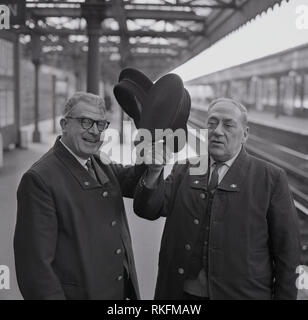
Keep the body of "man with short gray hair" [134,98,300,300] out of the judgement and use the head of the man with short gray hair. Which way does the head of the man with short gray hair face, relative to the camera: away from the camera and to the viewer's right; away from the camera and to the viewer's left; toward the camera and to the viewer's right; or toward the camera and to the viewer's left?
toward the camera and to the viewer's left

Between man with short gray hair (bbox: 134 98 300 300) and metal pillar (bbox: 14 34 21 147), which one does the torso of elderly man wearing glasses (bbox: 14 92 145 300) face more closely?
the man with short gray hair

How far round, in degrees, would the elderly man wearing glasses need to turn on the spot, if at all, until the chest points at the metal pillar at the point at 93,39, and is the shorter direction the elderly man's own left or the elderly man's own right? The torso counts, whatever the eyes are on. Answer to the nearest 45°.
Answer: approximately 135° to the elderly man's own left

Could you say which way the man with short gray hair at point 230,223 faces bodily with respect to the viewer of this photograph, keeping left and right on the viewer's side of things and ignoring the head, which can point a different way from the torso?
facing the viewer and to the left of the viewer

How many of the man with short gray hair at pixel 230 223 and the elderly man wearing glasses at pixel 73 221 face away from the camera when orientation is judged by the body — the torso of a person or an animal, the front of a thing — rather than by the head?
0

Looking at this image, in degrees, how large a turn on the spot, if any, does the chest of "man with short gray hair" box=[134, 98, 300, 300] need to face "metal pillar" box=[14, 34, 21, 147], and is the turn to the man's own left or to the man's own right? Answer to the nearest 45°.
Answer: approximately 90° to the man's own right

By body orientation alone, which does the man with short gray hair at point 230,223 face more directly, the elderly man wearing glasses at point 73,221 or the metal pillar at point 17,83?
the elderly man wearing glasses

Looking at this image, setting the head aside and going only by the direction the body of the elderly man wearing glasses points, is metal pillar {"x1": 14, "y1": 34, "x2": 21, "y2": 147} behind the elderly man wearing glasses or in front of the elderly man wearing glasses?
behind

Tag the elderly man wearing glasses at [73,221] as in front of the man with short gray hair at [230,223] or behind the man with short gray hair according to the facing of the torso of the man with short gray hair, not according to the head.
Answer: in front

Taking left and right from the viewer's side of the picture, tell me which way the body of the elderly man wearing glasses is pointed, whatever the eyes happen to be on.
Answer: facing the viewer and to the right of the viewer
